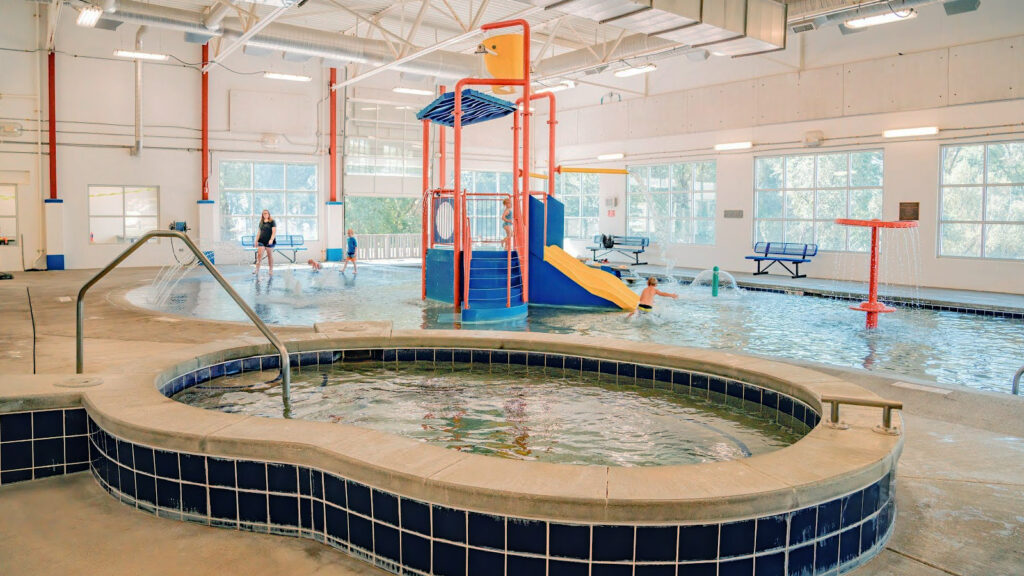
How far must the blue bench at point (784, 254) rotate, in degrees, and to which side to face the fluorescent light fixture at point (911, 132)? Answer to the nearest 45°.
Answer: approximately 90° to its left

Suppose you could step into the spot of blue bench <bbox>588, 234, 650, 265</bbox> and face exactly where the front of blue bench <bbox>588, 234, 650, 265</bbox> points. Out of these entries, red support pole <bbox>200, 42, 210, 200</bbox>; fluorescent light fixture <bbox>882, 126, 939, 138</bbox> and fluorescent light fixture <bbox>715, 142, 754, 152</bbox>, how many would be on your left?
2

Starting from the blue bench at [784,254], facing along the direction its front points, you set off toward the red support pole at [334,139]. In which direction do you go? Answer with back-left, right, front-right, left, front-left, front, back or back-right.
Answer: front-right

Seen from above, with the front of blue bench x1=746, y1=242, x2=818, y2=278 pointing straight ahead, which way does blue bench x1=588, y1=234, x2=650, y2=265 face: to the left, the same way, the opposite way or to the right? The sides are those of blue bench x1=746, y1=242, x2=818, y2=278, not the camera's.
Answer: the same way

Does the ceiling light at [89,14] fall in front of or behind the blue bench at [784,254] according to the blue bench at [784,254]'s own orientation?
in front

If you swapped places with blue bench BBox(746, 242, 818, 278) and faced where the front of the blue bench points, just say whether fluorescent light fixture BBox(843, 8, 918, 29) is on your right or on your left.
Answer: on your left

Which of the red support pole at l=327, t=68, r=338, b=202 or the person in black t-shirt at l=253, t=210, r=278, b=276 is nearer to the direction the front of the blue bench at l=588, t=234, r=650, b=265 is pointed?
the person in black t-shirt

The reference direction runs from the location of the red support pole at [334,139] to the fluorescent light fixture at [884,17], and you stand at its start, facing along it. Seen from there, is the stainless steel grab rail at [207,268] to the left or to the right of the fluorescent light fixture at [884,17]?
right

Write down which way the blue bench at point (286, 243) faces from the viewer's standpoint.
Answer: facing the viewer

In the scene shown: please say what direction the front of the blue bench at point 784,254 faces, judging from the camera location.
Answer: facing the viewer and to the left of the viewer
